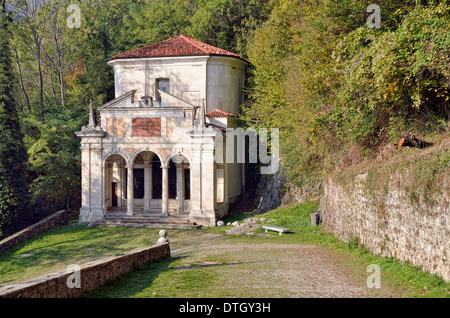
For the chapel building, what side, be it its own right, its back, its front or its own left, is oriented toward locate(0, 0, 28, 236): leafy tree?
right

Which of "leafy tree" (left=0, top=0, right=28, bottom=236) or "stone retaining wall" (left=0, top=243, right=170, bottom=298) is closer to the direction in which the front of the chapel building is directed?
the stone retaining wall

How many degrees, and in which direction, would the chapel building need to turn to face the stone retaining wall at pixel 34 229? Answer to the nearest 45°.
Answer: approximately 90° to its right

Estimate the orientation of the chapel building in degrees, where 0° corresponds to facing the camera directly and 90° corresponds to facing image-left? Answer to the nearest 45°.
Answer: approximately 0°

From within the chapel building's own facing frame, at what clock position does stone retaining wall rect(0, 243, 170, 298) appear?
The stone retaining wall is roughly at 12 o'clock from the chapel building.
